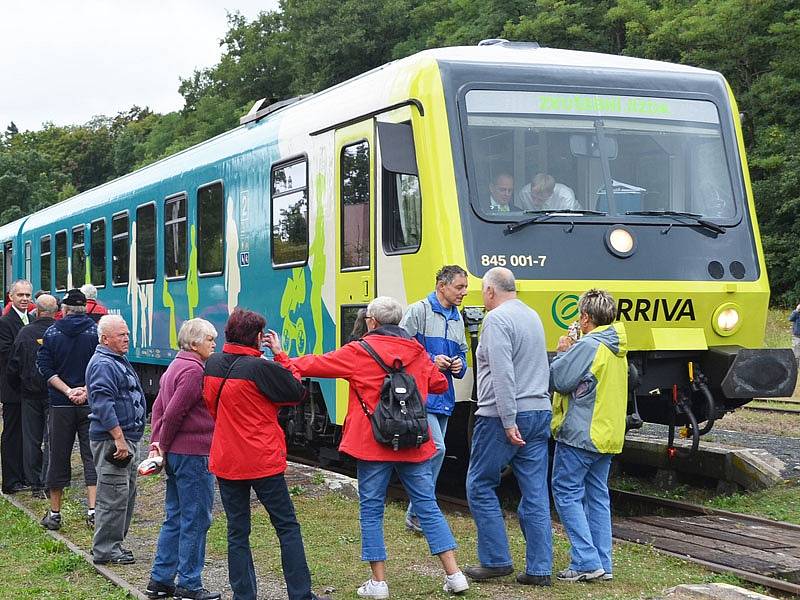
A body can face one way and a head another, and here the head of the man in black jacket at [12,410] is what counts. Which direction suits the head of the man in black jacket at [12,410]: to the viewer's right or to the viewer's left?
to the viewer's right

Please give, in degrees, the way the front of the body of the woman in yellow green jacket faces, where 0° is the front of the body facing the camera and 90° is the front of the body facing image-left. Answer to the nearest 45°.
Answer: approximately 135°

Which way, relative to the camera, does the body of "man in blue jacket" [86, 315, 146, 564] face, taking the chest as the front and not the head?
to the viewer's right

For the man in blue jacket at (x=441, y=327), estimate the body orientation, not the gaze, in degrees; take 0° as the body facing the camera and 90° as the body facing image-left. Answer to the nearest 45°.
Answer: approximately 315°

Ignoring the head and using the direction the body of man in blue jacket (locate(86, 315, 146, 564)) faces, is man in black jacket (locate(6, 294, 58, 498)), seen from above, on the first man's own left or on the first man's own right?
on the first man's own left

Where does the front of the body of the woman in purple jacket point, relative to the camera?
to the viewer's right

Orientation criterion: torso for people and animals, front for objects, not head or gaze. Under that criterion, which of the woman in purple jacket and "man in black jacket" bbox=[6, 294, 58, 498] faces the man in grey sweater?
the woman in purple jacket

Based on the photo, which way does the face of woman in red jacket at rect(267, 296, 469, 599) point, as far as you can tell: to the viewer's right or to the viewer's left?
to the viewer's left

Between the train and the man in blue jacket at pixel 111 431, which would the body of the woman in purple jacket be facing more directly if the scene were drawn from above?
the train

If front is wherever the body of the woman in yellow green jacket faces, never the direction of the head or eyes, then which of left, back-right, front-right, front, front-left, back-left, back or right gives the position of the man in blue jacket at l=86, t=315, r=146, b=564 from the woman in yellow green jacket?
front-left
